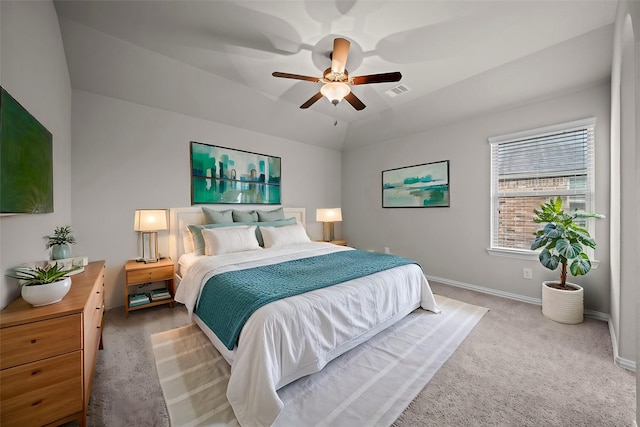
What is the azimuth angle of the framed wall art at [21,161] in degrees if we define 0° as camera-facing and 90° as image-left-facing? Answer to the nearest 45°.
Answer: approximately 270°

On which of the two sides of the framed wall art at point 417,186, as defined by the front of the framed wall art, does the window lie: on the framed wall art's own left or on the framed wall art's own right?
on the framed wall art's own left

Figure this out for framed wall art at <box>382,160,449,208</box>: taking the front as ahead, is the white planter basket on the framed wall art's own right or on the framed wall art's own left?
on the framed wall art's own left

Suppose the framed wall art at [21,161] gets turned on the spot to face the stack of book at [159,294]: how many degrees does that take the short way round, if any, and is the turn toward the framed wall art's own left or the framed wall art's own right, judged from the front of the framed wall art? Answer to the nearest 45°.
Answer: approximately 45° to the framed wall art's own left

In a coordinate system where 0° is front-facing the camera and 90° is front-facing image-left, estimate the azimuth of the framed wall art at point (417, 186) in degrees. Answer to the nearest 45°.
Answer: approximately 45°

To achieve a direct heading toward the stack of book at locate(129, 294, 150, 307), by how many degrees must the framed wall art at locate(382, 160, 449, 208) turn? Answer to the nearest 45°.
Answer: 0° — it already faces it

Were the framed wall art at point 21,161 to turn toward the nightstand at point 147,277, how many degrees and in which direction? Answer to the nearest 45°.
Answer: approximately 45° to its left

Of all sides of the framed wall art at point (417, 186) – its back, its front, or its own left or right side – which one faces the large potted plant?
left

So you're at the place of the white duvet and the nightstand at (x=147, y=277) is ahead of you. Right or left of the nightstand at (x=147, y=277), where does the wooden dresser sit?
left

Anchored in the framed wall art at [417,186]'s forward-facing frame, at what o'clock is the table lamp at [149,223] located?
The table lamp is roughly at 12 o'clock from the framed wall art.

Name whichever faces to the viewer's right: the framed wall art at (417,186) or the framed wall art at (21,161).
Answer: the framed wall art at (21,161)
